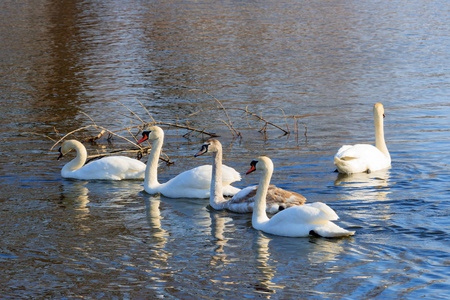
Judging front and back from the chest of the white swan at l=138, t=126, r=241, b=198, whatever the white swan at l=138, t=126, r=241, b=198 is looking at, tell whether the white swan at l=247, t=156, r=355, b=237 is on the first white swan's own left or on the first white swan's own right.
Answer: on the first white swan's own left

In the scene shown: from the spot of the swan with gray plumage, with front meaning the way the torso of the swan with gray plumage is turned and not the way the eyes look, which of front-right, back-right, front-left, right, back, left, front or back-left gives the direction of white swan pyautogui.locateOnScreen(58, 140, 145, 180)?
front-right

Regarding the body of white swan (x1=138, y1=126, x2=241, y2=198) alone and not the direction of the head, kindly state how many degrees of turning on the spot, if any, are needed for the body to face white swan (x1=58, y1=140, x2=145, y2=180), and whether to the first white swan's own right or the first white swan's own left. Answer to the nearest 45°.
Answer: approximately 45° to the first white swan's own right

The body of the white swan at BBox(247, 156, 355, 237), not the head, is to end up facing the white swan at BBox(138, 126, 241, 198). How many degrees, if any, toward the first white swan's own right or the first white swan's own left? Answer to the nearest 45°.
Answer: approximately 45° to the first white swan's own right

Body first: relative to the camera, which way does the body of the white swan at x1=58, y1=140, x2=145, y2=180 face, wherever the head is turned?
to the viewer's left

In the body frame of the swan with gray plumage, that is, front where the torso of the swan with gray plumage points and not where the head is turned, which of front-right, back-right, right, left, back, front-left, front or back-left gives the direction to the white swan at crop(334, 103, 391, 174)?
back-right

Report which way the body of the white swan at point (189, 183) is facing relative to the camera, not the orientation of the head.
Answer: to the viewer's left

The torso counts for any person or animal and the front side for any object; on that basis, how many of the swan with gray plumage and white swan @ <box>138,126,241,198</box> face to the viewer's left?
2

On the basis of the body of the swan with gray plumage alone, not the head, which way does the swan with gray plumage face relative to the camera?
to the viewer's left

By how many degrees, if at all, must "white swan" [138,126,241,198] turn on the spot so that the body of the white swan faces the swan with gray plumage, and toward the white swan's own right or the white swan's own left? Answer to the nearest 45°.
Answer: approximately 135° to the white swan's own left

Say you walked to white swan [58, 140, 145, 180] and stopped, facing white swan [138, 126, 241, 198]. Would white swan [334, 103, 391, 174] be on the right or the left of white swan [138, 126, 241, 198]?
left

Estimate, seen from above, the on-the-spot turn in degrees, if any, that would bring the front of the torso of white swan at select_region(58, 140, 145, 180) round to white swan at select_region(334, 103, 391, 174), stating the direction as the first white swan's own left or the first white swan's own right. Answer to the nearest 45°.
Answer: approximately 180°

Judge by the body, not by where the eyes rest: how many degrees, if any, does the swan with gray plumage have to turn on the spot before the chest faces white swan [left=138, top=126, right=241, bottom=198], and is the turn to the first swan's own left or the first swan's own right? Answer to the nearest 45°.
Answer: approximately 45° to the first swan's own right

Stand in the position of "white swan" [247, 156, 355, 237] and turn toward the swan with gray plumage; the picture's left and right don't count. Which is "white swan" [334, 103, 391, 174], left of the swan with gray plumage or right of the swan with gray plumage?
right

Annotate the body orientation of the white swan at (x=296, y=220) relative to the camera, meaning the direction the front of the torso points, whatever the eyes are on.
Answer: to the viewer's left
